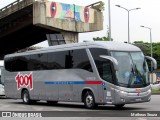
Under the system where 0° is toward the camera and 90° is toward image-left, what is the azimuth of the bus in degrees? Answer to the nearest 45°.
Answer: approximately 315°
